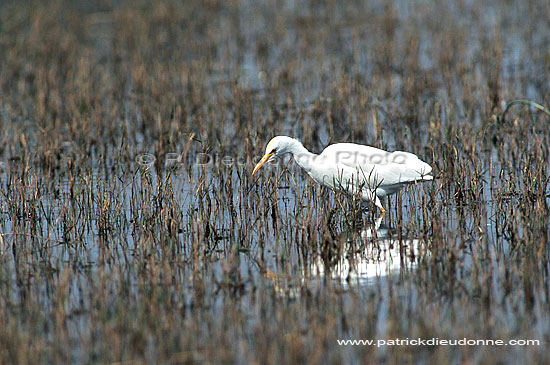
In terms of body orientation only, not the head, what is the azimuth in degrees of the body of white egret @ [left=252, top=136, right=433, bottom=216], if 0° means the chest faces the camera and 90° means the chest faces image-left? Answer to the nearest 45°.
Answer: approximately 90°
